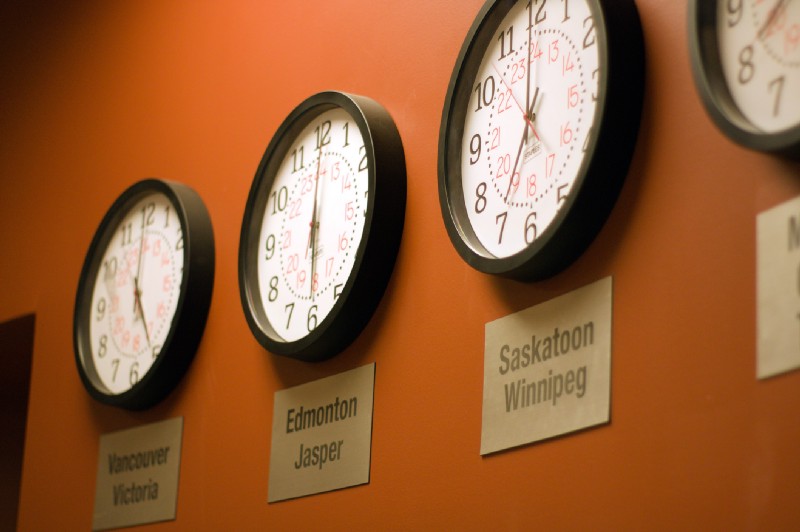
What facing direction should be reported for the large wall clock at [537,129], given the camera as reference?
facing the viewer and to the left of the viewer

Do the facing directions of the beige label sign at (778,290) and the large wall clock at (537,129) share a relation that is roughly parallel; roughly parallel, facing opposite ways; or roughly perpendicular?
roughly parallel

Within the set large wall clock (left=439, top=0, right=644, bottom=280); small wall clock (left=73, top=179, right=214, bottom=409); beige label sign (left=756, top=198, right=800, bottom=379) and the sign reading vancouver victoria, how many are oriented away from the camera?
0

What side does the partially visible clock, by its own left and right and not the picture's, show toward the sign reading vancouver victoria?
right

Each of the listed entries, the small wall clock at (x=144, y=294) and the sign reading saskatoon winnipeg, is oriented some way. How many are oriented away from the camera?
0

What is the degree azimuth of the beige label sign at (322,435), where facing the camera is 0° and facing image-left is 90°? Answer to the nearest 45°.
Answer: approximately 45°

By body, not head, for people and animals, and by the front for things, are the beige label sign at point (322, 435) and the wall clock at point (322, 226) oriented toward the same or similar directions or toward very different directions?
same or similar directions

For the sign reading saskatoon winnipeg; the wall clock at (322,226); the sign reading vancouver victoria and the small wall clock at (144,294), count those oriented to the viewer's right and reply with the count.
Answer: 0
